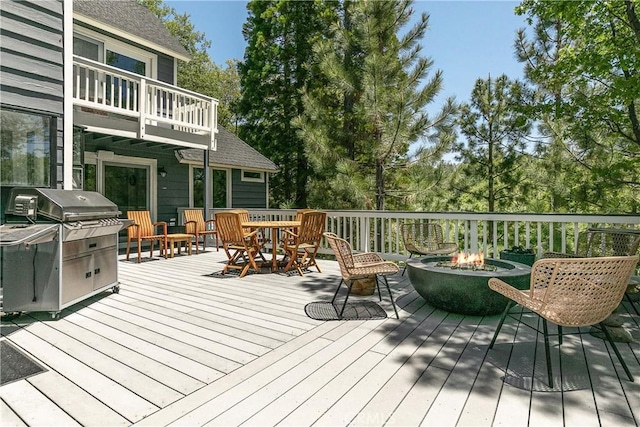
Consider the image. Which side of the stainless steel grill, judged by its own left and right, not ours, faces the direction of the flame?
front

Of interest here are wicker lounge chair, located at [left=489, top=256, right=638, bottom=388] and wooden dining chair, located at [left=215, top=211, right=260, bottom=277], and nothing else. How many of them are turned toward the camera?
0

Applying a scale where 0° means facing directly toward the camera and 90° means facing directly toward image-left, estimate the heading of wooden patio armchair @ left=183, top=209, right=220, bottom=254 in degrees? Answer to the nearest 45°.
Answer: approximately 315°

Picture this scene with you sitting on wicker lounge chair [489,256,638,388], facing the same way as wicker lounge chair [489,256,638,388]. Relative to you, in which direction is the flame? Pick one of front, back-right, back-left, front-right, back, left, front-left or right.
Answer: front

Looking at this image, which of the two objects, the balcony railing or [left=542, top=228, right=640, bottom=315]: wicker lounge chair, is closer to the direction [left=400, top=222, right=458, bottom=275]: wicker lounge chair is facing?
the wicker lounge chair

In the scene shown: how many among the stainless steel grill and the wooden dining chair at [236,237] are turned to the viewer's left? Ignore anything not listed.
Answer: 0

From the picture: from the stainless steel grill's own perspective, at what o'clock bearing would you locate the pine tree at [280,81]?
The pine tree is roughly at 9 o'clock from the stainless steel grill.

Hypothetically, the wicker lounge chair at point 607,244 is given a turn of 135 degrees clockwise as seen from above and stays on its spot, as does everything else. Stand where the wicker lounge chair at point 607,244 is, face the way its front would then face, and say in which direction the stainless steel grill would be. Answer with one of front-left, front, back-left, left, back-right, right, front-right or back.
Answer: back-left

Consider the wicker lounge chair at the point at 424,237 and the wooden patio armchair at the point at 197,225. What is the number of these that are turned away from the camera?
0

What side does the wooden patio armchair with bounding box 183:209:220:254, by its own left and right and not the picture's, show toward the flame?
front

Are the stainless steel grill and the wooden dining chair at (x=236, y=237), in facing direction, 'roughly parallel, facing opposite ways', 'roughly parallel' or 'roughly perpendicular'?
roughly perpendicular

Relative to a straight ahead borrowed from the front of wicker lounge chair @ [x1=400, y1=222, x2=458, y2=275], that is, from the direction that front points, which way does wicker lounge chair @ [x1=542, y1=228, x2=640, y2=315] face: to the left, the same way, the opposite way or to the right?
to the right

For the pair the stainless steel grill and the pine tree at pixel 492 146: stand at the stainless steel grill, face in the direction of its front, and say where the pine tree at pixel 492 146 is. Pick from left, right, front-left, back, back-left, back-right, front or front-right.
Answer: front-left

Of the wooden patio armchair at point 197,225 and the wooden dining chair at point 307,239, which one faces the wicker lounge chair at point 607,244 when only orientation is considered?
the wooden patio armchair at point 197,225

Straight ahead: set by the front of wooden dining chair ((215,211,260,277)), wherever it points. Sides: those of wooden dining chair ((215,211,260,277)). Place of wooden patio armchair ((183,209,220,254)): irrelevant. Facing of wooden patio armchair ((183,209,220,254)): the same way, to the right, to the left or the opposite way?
to the right

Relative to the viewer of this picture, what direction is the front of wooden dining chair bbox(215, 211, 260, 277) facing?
facing away from the viewer and to the right of the viewer
